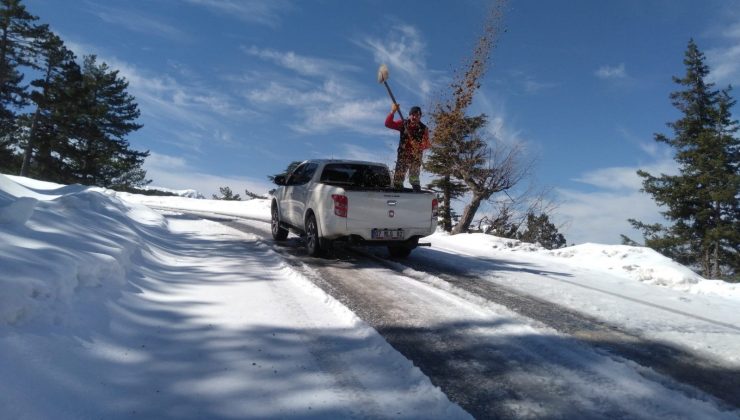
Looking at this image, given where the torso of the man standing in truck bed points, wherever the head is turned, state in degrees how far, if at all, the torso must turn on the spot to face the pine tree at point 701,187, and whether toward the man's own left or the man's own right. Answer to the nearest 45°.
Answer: approximately 135° to the man's own left

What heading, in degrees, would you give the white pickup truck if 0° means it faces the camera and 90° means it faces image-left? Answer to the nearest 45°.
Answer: approximately 135°

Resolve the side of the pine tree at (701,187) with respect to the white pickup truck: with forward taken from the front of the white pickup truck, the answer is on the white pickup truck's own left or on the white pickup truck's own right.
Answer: on the white pickup truck's own right

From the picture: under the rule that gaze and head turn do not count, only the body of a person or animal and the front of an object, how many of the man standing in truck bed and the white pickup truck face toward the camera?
1

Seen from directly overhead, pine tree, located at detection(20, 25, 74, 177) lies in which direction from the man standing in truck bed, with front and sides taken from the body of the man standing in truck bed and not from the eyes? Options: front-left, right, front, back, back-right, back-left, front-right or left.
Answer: back-right
